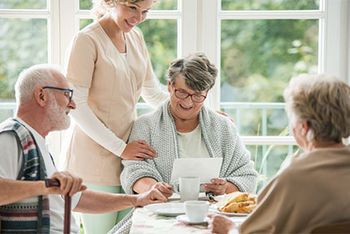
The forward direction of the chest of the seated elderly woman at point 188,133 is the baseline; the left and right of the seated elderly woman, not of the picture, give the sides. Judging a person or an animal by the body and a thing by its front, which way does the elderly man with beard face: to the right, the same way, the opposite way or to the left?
to the left

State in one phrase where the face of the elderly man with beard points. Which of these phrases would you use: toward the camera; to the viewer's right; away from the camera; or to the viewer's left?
to the viewer's right

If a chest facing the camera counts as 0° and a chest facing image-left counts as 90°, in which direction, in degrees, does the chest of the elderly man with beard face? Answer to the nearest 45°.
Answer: approximately 270°

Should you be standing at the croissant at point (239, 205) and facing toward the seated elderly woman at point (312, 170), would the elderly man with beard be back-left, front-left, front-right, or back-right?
back-right

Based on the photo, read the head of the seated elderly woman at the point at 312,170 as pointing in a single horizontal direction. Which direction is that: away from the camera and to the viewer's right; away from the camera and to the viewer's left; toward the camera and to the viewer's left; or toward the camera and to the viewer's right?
away from the camera and to the viewer's left

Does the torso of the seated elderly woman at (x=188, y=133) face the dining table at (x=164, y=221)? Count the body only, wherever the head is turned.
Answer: yes

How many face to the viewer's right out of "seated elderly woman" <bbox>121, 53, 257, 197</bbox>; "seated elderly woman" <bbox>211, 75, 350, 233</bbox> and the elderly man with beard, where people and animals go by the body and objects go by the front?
1

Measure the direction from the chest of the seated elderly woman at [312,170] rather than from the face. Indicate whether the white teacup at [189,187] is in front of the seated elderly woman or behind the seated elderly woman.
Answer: in front

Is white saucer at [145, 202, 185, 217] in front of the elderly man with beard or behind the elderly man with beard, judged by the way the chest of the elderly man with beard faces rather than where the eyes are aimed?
in front

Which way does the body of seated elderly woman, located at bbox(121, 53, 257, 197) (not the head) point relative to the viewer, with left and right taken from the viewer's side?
facing the viewer

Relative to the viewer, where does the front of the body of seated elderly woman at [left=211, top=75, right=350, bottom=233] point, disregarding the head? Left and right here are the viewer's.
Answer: facing away from the viewer and to the left of the viewer

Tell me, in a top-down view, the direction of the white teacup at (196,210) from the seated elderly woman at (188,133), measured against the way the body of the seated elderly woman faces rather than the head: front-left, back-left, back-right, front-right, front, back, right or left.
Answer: front
